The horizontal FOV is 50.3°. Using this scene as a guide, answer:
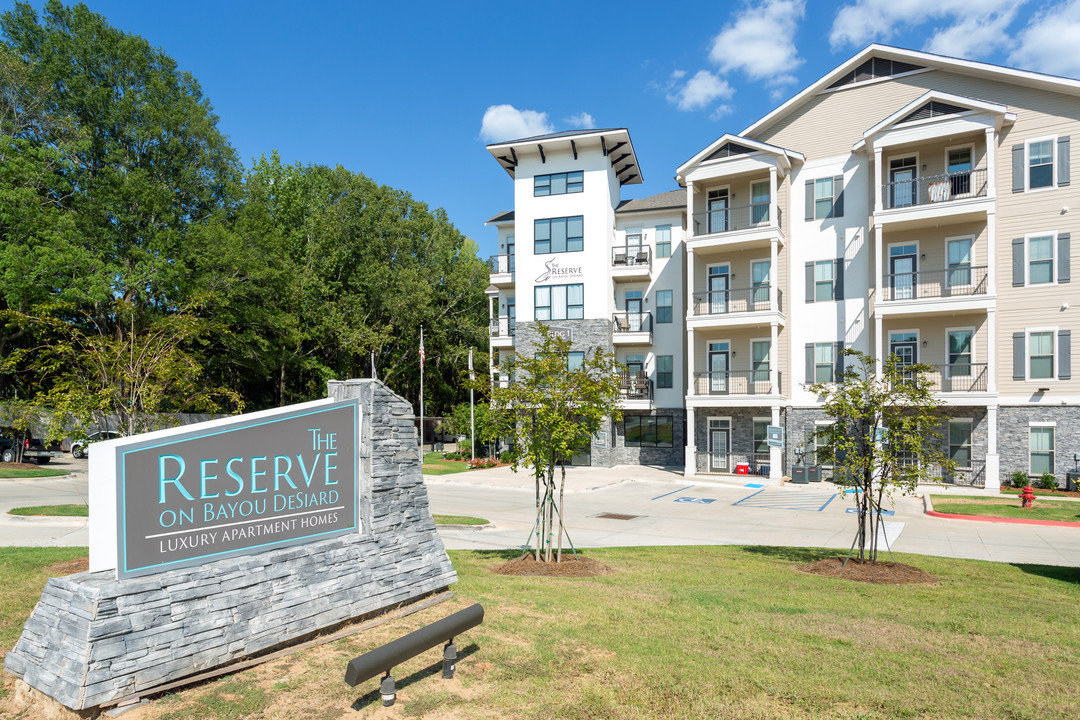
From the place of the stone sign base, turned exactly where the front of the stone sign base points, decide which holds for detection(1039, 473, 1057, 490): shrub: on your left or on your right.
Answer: on your left

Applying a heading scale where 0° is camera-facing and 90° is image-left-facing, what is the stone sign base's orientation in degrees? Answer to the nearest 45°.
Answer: approximately 315°

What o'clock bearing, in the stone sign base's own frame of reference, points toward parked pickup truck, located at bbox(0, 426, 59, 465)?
The parked pickup truck is roughly at 7 o'clock from the stone sign base.

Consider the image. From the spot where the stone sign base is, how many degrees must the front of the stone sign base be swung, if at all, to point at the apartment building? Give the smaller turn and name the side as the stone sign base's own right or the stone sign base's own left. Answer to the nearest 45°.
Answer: approximately 90° to the stone sign base's own left

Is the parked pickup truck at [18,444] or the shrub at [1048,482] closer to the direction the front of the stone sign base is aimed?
the shrub
